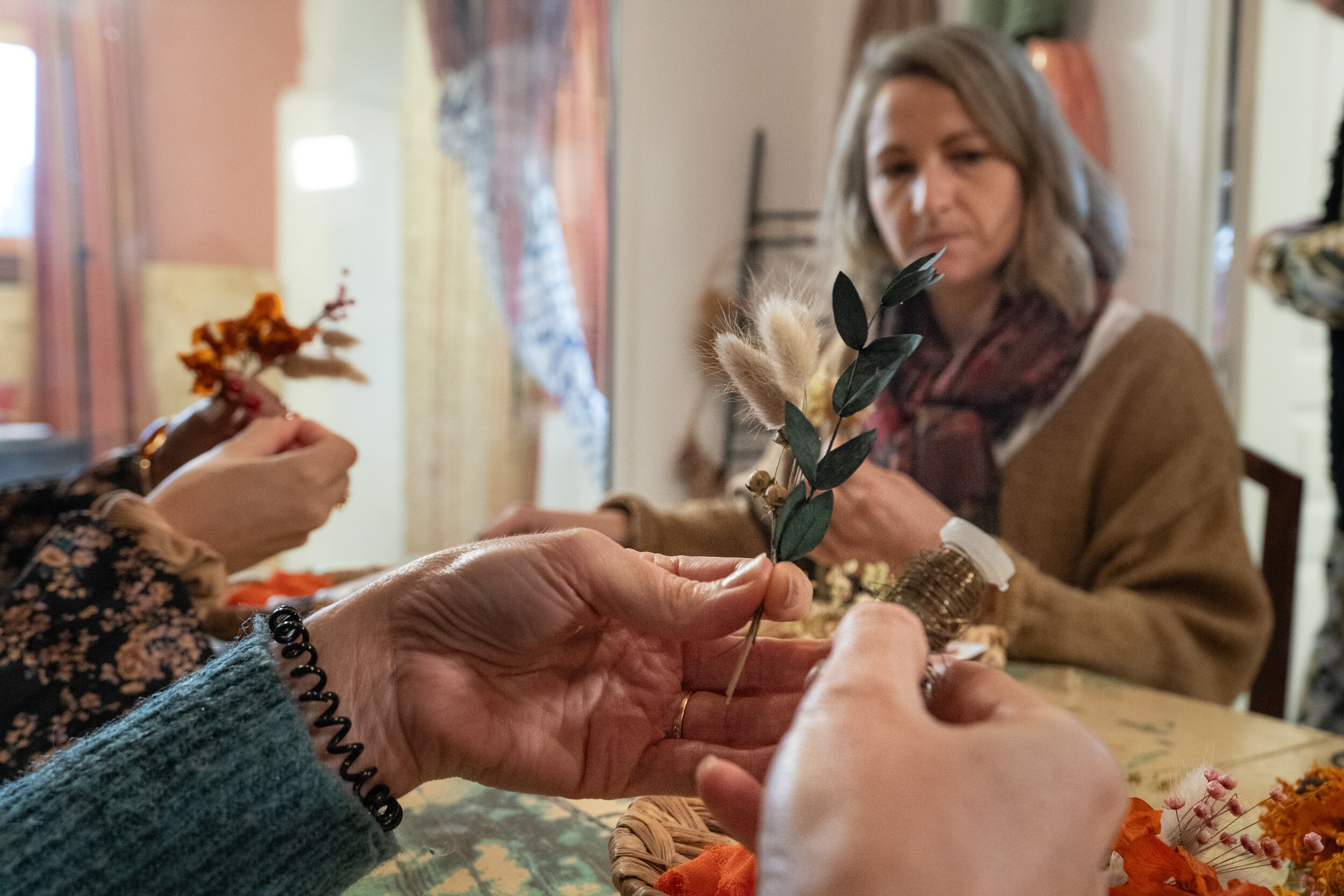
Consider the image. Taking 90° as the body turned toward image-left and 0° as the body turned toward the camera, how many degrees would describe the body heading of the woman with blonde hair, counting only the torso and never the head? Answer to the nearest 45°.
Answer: approximately 45°

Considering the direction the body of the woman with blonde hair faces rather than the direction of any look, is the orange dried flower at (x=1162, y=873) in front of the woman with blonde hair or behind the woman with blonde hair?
in front

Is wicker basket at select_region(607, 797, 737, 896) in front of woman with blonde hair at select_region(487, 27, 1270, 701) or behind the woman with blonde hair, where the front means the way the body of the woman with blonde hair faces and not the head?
in front

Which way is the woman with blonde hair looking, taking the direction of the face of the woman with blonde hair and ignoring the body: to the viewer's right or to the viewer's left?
to the viewer's left

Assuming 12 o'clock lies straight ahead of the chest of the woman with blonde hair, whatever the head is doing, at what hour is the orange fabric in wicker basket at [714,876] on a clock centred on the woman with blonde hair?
The orange fabric in wicker basket is roughly at 11 o'clock from the woman with blonde hair.

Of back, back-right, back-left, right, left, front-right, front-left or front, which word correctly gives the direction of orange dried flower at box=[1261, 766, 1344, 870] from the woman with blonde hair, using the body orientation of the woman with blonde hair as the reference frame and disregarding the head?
front-left
